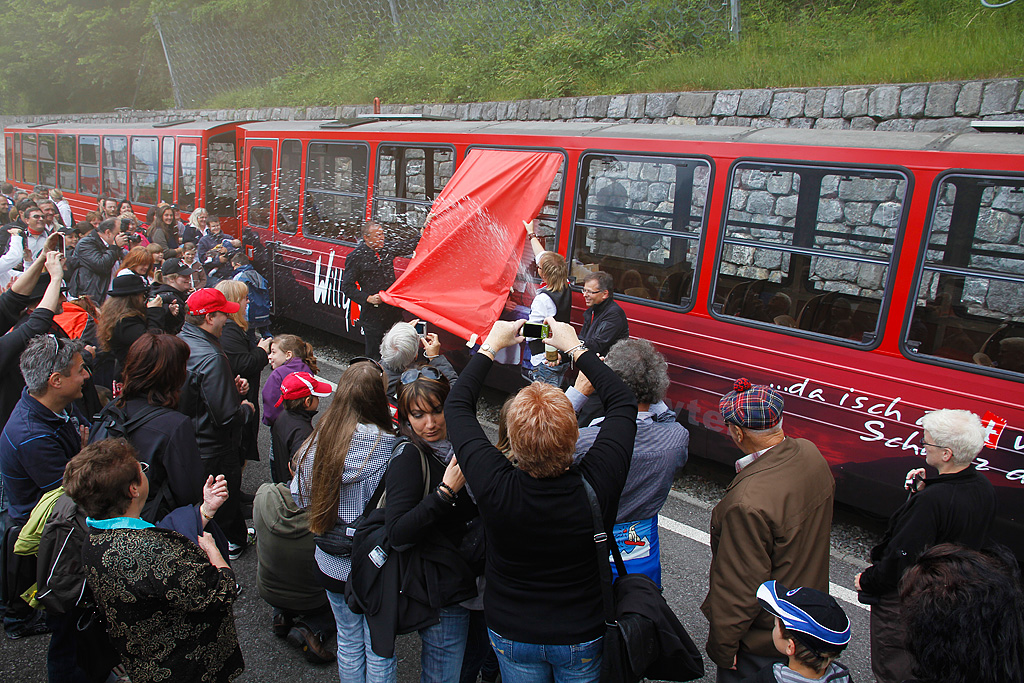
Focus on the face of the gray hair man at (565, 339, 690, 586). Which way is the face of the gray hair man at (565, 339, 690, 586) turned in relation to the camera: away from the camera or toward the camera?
away from the camera

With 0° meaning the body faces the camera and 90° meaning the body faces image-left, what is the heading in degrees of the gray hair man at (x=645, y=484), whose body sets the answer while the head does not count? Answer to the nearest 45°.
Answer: approximately 135°

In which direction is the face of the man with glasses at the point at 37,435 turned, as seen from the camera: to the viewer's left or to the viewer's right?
to the viewer's right

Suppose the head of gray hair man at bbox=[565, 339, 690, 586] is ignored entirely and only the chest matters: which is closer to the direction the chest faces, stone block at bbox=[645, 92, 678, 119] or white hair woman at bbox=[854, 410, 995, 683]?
the stone block
